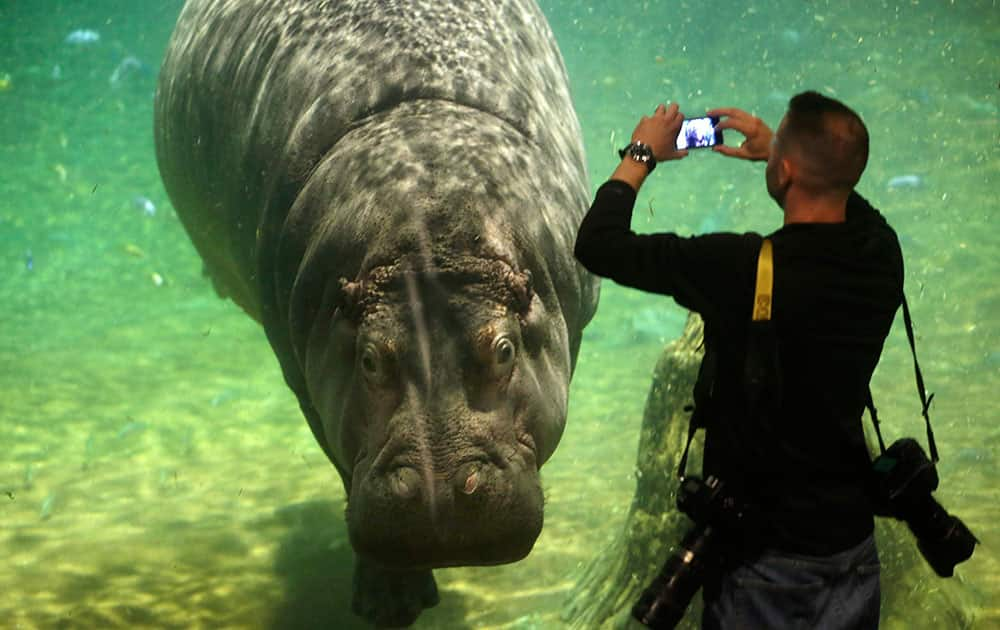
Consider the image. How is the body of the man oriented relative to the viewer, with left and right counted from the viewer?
facing away from the viewer and to the left of the viewer

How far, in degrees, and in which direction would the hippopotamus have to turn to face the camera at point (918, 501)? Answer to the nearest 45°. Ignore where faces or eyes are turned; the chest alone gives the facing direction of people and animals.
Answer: approximately 45° to its left

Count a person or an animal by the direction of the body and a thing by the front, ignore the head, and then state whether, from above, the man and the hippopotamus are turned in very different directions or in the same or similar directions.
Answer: very different directions

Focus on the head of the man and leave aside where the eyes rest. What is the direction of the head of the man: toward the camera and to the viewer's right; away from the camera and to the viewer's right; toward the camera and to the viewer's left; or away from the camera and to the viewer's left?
away from the camera and to the viewer's left

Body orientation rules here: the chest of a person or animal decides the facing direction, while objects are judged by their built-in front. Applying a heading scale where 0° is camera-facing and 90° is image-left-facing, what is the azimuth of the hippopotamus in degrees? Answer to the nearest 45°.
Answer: approximately 0°

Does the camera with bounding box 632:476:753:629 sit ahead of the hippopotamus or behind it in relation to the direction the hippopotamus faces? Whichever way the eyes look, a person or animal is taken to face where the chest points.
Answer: ahead

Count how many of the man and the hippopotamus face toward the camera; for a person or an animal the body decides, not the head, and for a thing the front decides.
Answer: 1

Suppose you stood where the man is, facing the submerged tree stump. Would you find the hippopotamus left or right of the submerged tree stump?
left

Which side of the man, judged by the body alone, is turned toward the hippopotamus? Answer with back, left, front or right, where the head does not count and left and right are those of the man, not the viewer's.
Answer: front

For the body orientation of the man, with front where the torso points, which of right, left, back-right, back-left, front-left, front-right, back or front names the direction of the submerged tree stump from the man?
front-right
